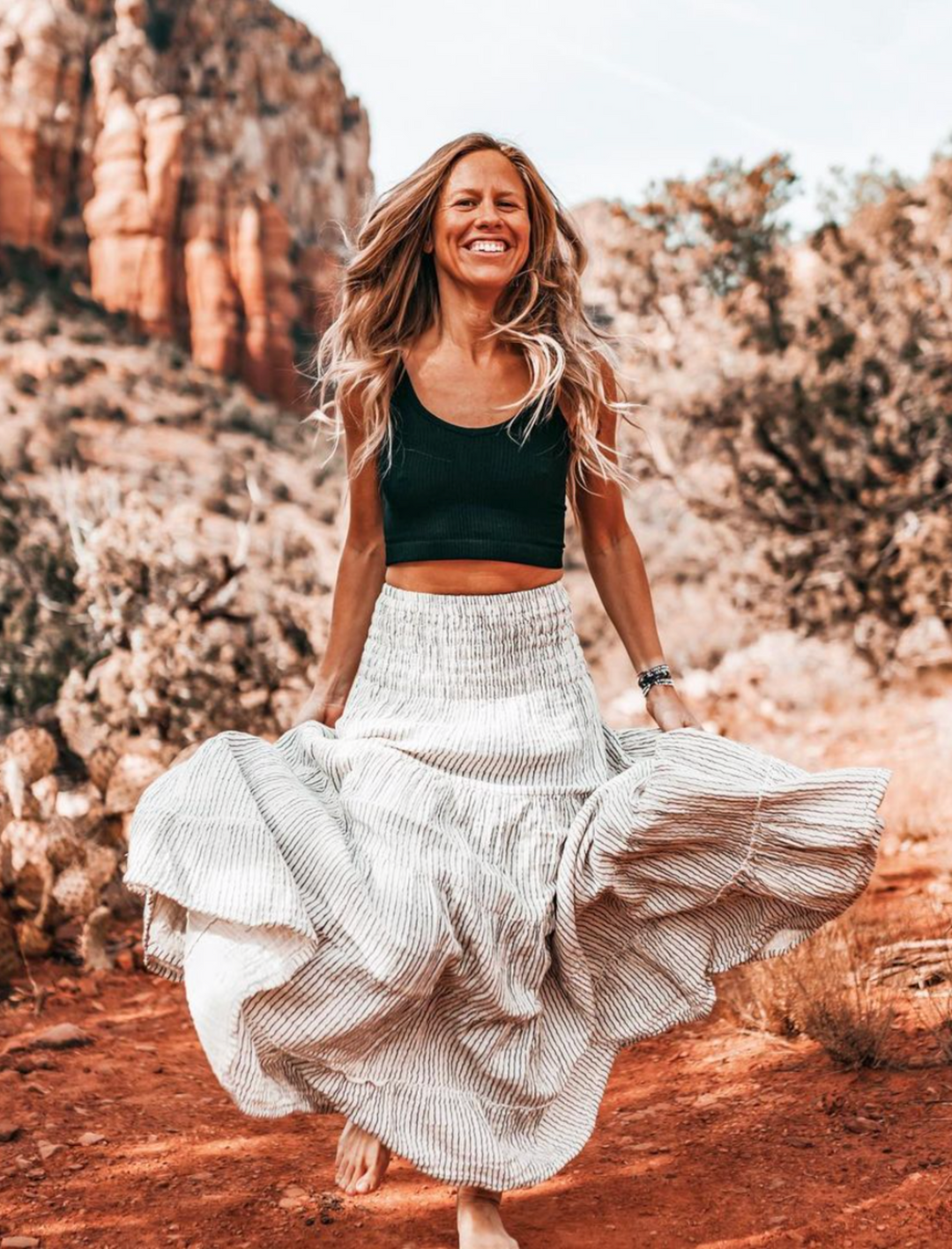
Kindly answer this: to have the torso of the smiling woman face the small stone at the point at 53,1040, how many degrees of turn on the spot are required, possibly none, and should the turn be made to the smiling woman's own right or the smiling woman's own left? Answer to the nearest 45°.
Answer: approximately 135° to the smiling woman's own right

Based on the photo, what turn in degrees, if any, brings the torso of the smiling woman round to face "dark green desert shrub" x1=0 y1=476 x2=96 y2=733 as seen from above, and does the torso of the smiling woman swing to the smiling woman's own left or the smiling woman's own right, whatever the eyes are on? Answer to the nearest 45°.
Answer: approximately 135° to the smiling woman's own right

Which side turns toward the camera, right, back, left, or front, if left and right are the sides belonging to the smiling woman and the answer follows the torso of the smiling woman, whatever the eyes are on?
front

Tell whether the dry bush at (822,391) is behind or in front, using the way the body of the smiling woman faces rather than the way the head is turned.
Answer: behind
